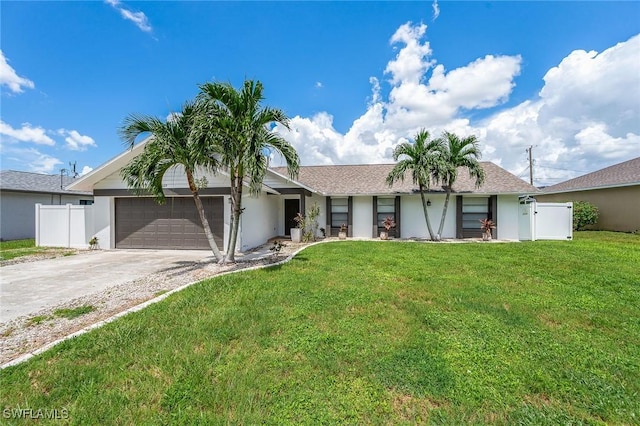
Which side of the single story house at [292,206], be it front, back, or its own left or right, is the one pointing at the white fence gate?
left

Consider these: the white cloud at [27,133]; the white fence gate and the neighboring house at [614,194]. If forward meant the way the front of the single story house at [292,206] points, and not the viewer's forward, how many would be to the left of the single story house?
2

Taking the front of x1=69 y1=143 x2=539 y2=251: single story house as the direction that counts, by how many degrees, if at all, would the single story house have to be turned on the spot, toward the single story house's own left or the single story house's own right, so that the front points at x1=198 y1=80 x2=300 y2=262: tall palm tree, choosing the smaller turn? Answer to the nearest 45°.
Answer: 0° — it already faces it

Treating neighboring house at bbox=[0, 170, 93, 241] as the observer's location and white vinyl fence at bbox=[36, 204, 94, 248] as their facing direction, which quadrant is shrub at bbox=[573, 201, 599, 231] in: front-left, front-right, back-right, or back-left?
front-left

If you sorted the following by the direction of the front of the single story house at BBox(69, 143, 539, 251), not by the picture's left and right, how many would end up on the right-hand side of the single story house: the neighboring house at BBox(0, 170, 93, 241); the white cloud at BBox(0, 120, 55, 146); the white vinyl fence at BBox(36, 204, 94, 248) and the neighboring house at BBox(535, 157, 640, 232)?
3

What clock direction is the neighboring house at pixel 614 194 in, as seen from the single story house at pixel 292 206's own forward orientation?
The neighboring house is roughly at 9 o'clock from the single story house.

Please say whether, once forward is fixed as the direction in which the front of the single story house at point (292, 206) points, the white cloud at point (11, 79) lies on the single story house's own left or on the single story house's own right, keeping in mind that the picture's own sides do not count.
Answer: on the single story house's own right

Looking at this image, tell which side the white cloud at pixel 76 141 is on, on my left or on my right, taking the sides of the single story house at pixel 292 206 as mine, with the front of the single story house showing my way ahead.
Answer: on my right

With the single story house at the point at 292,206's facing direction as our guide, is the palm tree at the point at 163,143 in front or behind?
in front

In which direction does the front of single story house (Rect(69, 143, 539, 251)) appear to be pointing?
toward the camera

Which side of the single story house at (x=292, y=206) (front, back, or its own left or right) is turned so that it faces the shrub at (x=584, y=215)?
left

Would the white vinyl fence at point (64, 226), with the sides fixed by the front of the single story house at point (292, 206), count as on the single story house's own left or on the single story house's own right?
on the single story house's own right
